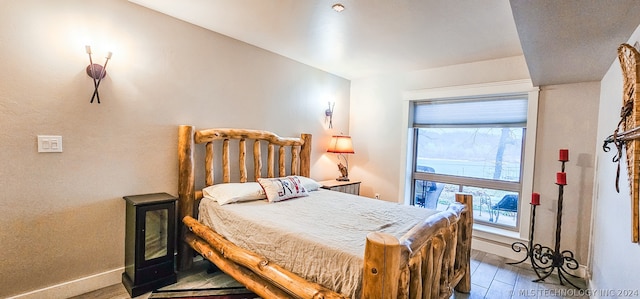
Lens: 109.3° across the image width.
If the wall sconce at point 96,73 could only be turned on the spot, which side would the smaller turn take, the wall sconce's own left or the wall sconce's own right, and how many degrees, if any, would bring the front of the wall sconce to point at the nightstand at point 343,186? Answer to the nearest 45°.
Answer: approximately 90° to the wall sconce's own left

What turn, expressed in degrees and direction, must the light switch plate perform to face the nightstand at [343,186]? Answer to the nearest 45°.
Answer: approximately 90° to its left

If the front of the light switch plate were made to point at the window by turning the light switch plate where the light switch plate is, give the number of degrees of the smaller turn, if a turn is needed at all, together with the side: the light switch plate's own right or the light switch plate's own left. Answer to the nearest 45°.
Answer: approximately 45° to the light switch plate's own left

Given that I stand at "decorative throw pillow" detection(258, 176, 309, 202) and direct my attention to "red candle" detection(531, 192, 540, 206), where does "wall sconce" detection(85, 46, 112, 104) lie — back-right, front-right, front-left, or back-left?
back-right

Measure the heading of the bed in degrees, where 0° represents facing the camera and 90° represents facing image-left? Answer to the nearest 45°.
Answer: approximately 315°

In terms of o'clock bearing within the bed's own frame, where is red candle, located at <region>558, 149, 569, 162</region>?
The red candle is roughly at 10 o'clock from the bed.

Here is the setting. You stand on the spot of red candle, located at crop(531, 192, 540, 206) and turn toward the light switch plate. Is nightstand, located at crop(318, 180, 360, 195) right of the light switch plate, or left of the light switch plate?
right

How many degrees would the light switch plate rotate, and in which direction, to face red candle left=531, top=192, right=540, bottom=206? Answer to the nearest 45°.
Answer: approximately 45° to its left

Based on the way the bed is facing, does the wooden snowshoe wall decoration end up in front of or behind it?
in front

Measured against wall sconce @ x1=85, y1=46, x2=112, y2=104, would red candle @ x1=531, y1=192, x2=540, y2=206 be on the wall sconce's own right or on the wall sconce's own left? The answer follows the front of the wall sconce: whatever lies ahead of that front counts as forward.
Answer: on the wall sconce's own left
